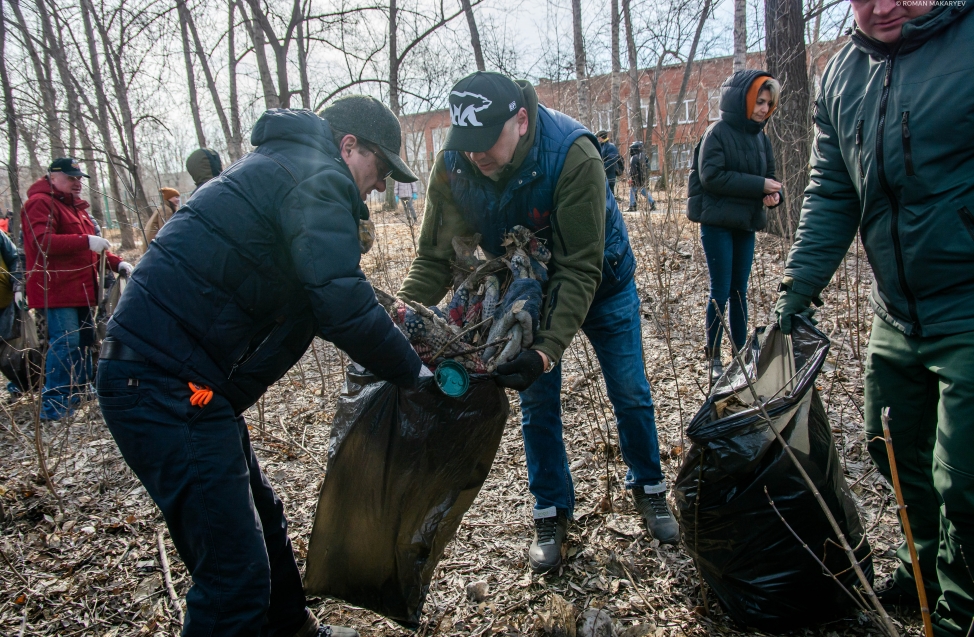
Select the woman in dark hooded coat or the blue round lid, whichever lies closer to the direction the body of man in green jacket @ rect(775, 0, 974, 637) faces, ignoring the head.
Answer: the blue round lid

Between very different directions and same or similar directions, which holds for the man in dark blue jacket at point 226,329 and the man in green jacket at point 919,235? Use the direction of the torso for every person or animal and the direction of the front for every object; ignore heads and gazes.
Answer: very different directions

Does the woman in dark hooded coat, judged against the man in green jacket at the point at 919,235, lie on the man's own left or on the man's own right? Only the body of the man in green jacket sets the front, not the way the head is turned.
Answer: on the man's own right

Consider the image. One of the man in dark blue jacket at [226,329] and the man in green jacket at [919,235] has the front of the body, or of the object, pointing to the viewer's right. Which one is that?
the man in dark blue jacket

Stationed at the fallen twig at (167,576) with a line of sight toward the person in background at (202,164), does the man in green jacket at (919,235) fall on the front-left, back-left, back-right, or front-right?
back-right

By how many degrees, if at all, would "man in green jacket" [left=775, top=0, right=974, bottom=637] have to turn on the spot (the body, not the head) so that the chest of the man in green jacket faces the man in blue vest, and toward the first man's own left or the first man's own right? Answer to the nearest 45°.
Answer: approximately 45° to the first man's own right

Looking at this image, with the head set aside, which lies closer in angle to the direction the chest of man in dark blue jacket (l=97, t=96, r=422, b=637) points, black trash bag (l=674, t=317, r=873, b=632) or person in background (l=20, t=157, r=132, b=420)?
the black trash bag

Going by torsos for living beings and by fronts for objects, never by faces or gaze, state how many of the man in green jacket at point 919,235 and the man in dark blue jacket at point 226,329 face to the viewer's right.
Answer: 1

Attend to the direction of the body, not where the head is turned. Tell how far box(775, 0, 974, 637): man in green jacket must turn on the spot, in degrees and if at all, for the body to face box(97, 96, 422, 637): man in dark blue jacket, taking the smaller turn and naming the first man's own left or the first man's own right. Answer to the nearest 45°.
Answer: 0° — they already face them

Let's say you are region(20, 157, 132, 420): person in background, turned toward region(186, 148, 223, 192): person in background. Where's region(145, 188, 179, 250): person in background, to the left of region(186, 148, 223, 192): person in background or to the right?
left

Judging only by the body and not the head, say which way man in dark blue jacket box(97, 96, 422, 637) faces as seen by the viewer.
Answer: to the viewer's right
